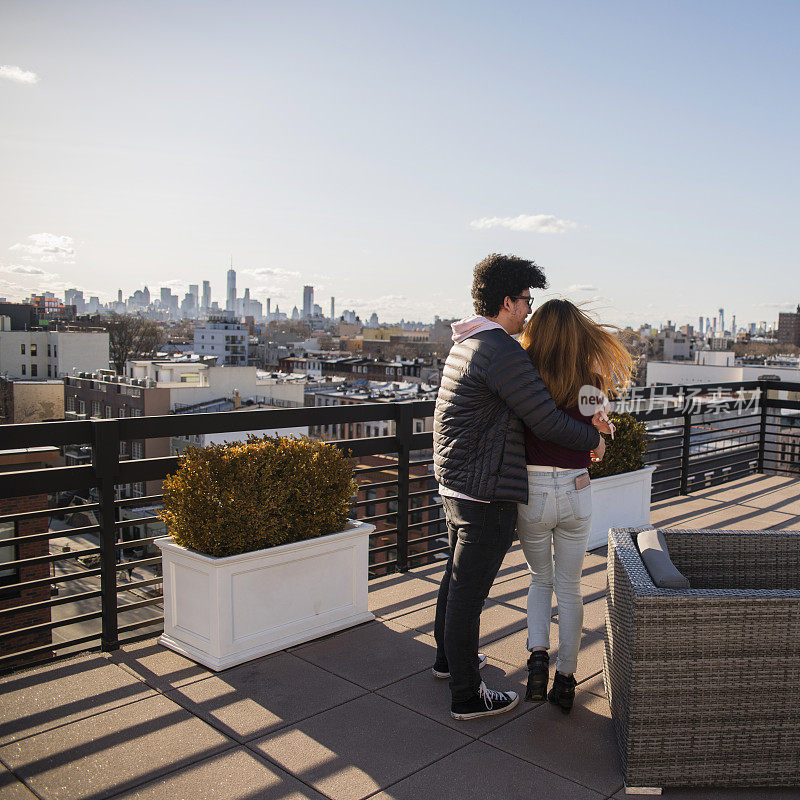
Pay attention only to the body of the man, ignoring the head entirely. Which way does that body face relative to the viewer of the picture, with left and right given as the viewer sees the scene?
facing away from the viewer and to the right of the viewer

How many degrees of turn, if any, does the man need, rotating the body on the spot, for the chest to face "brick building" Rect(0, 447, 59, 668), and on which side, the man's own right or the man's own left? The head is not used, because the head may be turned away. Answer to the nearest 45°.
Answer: approximately 90° to the man's own left

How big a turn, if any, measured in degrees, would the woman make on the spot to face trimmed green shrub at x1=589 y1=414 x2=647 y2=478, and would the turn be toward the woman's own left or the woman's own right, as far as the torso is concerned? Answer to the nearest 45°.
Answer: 0° — they already face it

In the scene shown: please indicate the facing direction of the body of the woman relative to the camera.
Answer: away from the camera

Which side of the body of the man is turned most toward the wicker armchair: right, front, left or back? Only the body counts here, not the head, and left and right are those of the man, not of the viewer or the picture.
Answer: right

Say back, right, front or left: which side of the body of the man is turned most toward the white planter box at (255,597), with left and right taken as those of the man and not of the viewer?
left

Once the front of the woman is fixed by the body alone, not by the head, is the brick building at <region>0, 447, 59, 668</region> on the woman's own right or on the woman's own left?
on the woman's own left

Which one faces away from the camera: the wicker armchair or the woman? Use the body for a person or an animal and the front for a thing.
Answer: the woman

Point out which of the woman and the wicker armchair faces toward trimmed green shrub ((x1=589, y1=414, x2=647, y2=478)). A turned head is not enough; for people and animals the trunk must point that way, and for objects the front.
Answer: the woman
